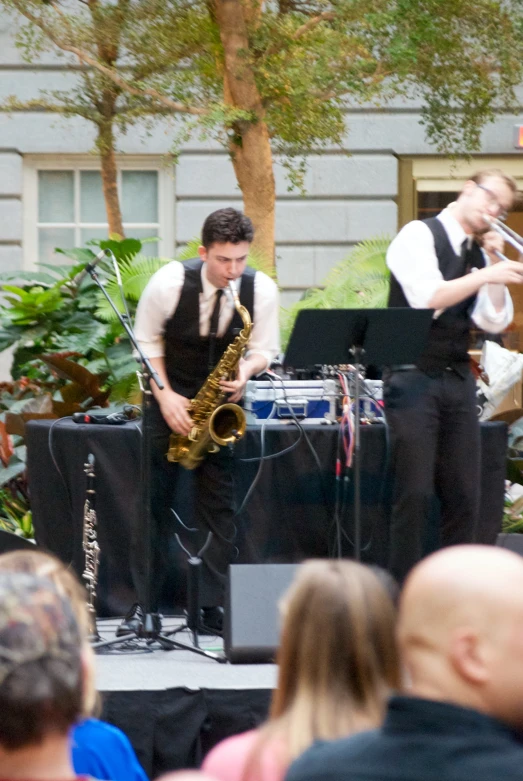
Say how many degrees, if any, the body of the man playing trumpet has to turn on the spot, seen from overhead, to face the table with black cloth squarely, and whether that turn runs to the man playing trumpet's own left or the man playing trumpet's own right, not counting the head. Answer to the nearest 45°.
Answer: approximately 180°

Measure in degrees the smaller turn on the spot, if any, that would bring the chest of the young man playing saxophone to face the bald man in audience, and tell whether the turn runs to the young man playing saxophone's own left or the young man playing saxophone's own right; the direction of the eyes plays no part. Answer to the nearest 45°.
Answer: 0° — they already face them

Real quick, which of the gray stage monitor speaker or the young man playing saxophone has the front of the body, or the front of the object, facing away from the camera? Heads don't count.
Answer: the gray stage monitor speaker

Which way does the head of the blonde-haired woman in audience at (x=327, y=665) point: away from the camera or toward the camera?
away from the camera

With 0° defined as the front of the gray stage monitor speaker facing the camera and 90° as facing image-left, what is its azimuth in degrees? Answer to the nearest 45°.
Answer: approximately 180°

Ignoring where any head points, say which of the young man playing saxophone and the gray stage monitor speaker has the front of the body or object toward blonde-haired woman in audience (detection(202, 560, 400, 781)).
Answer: the young man playing saxophone

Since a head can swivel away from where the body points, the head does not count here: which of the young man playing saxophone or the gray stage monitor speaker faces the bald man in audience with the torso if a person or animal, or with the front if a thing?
the young man playing saxophone

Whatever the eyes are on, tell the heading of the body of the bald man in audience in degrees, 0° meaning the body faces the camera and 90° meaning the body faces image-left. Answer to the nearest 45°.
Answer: approximately 225°
